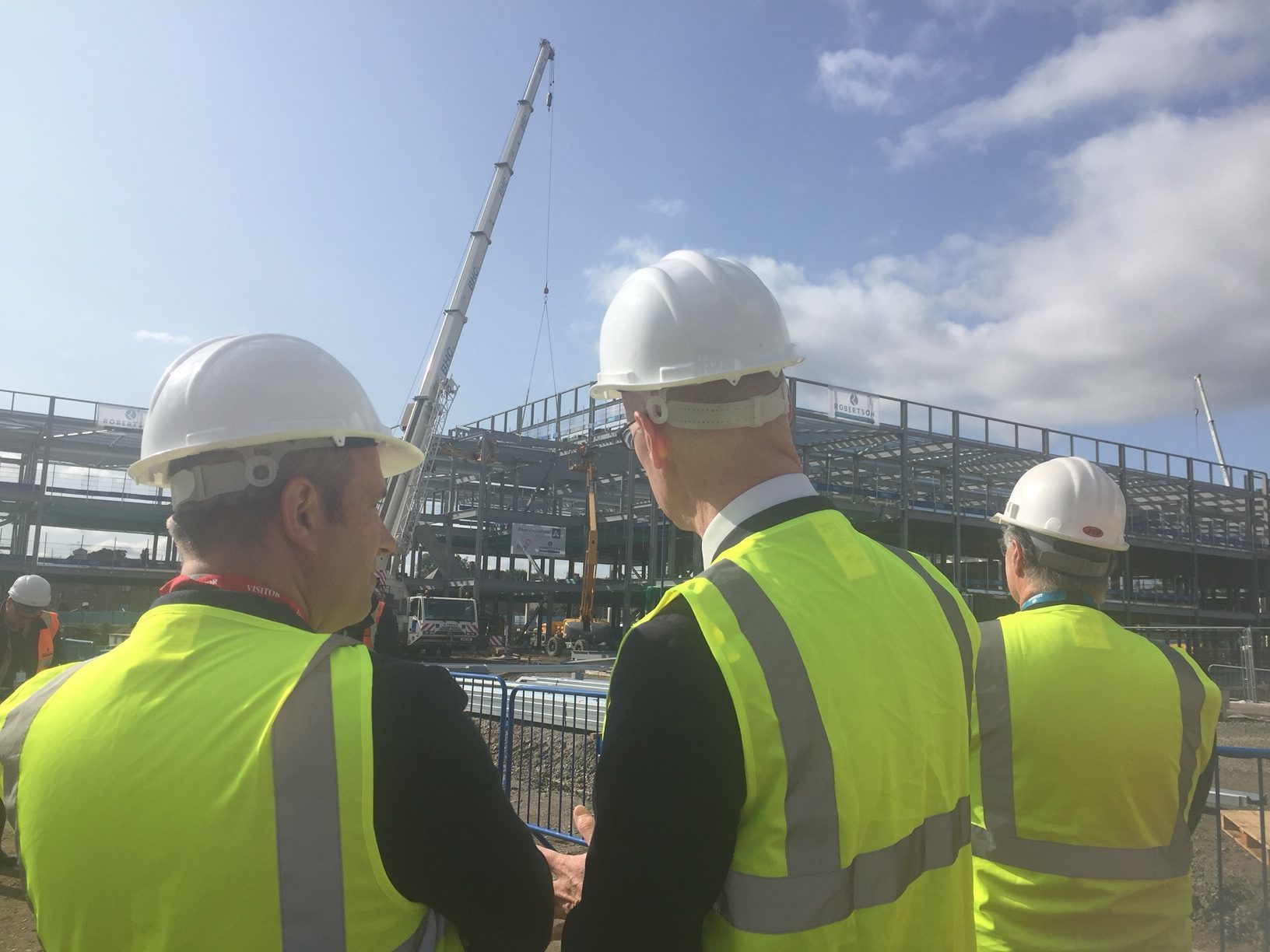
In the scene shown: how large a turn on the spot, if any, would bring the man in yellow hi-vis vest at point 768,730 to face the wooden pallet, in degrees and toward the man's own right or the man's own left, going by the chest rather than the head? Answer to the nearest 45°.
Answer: approximately 90° to the man's own right

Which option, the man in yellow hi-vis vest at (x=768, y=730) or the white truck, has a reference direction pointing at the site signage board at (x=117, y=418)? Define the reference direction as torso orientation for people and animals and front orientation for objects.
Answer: the man in yellow hi-vis vest

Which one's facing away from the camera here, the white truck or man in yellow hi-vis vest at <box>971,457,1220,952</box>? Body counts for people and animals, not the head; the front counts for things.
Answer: the man in yellow hi-vis vest

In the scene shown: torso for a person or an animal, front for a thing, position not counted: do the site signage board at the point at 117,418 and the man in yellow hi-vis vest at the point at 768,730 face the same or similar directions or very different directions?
very different directions

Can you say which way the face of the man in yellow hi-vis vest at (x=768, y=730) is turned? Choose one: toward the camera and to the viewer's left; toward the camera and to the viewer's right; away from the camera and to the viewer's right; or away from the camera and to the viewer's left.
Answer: away from the camera and to the viewer's left

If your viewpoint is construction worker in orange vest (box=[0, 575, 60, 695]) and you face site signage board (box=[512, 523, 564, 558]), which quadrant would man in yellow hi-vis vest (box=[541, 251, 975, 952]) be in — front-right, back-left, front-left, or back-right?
back-right

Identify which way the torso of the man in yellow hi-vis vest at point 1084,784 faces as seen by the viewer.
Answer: away from the camera

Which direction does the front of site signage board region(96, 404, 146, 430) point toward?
toward the camera

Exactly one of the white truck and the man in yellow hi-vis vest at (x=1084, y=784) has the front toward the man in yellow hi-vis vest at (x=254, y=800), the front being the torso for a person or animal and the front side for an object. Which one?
the white truck

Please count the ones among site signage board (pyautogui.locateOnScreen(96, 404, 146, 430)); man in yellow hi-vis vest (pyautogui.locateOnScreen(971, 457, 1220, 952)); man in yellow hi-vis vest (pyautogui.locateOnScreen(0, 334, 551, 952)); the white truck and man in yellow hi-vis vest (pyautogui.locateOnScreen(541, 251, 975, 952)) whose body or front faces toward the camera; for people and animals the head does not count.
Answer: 2

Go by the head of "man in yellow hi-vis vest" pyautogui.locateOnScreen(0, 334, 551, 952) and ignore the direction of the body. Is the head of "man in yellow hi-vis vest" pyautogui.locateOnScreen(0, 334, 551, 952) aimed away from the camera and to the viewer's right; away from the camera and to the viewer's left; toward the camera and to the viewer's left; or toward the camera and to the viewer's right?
away from the camera and to the viewer's right

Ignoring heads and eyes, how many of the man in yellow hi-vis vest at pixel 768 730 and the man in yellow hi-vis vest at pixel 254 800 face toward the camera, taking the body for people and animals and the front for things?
0

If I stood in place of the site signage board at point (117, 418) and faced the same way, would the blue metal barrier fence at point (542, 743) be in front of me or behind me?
in front

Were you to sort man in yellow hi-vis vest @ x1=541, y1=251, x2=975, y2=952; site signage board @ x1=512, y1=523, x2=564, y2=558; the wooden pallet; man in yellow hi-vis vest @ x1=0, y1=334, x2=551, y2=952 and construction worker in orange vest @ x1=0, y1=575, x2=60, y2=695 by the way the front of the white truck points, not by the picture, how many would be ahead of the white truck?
4

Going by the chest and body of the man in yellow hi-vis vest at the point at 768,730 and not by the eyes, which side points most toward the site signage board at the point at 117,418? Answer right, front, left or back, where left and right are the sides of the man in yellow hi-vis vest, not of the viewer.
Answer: front

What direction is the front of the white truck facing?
toward the camera
